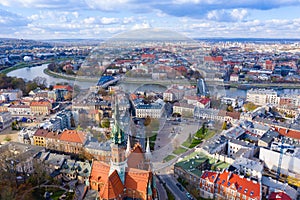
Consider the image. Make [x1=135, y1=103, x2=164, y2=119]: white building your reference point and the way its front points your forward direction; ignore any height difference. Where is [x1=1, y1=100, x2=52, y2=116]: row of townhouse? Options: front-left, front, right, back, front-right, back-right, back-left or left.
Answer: back-right

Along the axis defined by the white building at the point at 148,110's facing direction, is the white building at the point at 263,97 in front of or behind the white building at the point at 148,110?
behind

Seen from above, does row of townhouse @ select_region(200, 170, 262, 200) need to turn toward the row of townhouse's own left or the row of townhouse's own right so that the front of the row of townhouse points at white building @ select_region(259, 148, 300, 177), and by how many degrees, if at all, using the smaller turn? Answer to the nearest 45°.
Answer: approximately 180°

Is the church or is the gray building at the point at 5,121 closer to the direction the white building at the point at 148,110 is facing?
the church

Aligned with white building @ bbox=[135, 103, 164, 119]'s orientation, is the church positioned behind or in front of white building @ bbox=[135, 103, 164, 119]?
in front

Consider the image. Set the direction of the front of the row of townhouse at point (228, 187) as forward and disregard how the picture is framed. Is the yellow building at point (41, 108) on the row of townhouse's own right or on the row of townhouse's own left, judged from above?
on the row of townhouse's own right

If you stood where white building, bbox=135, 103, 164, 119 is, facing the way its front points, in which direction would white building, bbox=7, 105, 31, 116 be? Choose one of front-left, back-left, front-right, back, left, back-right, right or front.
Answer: back-right

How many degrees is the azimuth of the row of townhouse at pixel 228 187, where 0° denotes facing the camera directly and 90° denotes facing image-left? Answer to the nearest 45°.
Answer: approximately 45°

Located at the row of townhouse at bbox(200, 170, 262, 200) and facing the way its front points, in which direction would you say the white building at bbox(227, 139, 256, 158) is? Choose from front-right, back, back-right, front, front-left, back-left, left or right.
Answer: back-right

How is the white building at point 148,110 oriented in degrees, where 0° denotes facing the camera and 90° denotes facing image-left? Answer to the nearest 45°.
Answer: approximately 0°
